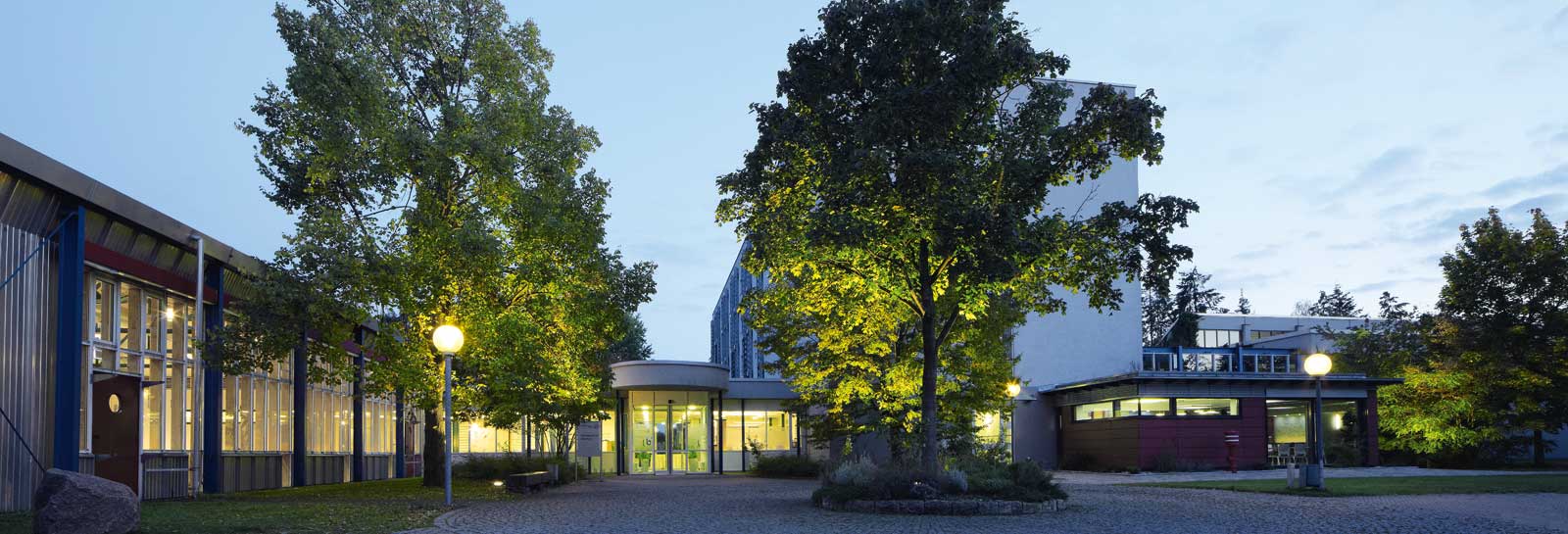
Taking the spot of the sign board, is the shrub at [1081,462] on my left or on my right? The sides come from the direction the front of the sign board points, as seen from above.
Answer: on my left

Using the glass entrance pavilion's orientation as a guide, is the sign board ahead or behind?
ahead

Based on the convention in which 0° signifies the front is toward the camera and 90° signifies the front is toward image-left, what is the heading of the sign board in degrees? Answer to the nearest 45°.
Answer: approximately 0°

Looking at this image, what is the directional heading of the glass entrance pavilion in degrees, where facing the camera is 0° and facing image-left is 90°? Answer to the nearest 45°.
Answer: approximately 0°

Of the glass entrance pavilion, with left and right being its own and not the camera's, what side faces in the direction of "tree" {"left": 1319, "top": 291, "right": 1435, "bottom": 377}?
left

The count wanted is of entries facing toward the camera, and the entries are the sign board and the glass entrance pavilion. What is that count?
2
